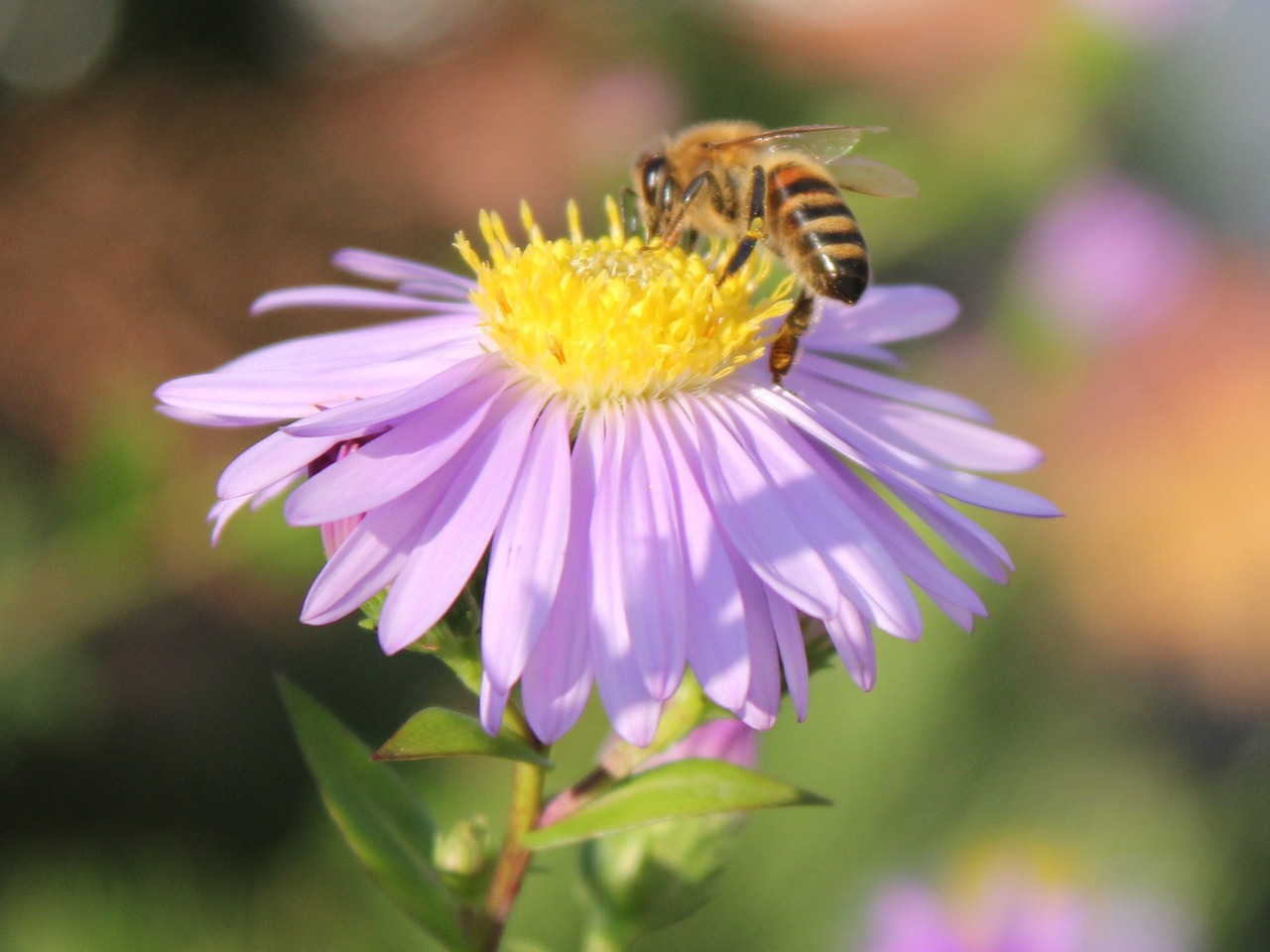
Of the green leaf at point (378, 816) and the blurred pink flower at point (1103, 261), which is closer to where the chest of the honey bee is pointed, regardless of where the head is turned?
the green leaf

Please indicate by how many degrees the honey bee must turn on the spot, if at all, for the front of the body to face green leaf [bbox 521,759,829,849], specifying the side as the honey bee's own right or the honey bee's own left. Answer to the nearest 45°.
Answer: approximately 90° to the honey bee's own left

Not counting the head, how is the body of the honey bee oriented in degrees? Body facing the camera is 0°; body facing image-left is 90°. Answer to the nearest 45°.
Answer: approximately 90°

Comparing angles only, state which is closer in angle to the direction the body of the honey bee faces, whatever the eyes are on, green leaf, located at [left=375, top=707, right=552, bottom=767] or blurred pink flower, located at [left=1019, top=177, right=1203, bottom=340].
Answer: the green leaf

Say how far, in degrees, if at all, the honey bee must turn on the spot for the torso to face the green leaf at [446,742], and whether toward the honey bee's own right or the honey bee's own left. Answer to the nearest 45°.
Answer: approximately 45° to the honey bee's own left

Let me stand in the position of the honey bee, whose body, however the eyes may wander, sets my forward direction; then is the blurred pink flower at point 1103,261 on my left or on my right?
on my right
